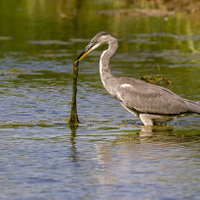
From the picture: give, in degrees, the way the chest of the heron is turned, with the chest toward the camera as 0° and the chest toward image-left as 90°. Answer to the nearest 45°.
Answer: approximately 90°
